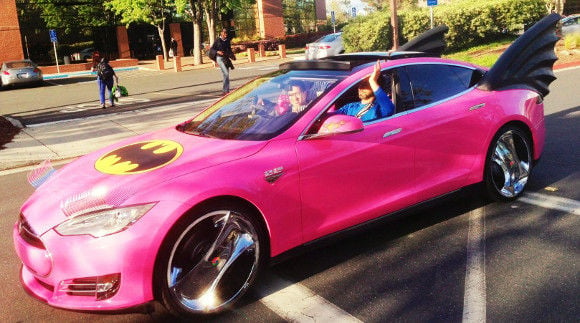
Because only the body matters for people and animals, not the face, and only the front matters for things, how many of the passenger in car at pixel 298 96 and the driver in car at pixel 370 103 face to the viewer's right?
0

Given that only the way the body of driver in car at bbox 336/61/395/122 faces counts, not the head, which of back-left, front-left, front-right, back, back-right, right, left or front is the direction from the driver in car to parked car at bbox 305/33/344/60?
back-right

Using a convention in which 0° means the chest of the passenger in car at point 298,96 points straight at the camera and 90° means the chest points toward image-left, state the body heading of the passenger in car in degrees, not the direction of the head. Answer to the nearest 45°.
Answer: approximately 45°

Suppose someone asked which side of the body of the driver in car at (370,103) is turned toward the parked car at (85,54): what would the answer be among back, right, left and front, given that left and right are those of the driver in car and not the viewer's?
right

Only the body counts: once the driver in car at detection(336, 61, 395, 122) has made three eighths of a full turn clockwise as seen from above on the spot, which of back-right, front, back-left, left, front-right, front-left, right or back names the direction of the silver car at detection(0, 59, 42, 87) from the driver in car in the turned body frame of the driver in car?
front-left

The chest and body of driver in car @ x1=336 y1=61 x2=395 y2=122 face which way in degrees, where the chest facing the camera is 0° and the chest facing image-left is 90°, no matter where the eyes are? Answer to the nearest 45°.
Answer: approximately 45°

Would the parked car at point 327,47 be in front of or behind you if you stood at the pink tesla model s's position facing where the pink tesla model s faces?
behind

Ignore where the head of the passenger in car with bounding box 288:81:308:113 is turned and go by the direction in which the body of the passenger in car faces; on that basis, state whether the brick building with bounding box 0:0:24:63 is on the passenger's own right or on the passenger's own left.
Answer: on the passenger's own right

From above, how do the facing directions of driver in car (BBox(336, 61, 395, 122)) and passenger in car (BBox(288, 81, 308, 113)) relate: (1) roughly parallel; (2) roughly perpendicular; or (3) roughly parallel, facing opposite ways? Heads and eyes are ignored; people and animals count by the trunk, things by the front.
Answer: roughly parallel

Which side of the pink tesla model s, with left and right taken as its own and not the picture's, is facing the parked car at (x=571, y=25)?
back

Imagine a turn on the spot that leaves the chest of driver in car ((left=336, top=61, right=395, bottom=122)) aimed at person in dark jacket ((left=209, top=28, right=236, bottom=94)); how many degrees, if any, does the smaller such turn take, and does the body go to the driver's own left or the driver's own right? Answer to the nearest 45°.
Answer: approximately 135° to the driver's own right

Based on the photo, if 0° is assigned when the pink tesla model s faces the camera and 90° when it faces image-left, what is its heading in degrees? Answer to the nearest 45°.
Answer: approximately 45°

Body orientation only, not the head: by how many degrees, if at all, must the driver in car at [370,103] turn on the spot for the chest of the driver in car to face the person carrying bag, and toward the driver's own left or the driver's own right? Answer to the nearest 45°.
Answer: approximately 90° to the driver's own right

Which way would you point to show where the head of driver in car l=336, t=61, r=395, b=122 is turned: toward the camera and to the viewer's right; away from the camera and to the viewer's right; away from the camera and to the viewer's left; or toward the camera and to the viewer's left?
toward the camera and to the viewer's left

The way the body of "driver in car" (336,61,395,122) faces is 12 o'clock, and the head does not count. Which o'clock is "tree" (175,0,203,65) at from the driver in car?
The tree is roughly at 4 o'clock from the driver in car.
